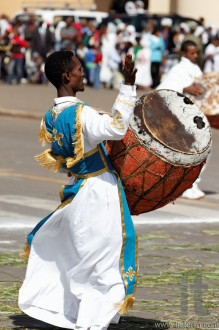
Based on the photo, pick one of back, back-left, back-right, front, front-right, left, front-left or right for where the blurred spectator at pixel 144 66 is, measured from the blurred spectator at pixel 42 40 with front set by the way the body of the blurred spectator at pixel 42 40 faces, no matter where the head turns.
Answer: front-left

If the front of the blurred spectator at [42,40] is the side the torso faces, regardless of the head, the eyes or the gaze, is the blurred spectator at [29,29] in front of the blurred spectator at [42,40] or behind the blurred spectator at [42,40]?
behind

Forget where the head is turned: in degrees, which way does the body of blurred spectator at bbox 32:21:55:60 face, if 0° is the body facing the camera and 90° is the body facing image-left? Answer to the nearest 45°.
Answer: approximately 0°

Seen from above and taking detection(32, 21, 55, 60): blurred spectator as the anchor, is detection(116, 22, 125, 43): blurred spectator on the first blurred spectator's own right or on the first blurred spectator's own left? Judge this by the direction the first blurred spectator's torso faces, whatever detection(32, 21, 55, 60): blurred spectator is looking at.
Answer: on the first blurred spectator's own left

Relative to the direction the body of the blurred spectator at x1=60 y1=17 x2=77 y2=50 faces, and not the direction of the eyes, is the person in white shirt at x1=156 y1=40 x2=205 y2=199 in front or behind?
in front
